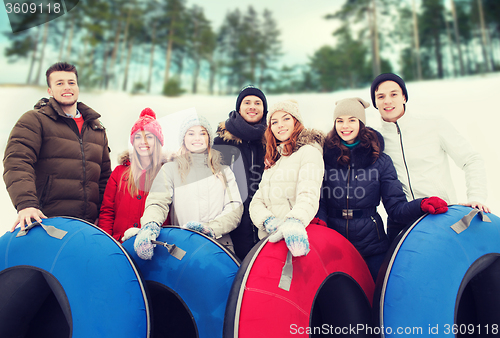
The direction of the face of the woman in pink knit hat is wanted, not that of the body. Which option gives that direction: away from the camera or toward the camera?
toward the camera

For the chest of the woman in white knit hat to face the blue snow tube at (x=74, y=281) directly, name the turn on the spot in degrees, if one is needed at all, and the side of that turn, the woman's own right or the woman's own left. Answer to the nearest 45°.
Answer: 0° — they already face it

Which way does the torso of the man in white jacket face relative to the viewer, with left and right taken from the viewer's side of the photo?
facing the viewer and to the left of the viewer

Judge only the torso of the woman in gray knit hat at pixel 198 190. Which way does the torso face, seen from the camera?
toward the camera

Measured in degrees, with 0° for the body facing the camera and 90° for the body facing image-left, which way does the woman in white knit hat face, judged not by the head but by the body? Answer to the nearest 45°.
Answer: approximately 45°

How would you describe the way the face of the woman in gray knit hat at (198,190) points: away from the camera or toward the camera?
toward the camera

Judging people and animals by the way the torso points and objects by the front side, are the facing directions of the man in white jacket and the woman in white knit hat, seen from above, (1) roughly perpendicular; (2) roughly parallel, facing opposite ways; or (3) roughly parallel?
roughly parallel

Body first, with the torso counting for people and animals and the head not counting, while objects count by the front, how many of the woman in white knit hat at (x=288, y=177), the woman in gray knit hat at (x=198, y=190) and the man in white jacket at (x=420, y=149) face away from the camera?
0

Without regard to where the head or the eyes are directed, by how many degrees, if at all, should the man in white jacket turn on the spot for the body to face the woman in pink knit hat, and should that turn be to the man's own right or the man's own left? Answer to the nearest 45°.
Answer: approximately 45° to the man's own right

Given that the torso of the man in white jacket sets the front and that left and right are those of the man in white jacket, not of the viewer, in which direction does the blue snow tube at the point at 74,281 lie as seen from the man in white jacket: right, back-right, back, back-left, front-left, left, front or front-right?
front

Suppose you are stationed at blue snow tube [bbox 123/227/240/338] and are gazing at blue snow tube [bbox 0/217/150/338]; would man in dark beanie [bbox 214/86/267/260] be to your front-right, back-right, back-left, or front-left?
back-right

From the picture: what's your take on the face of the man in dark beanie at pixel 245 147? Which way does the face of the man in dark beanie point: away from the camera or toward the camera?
toward the camera
